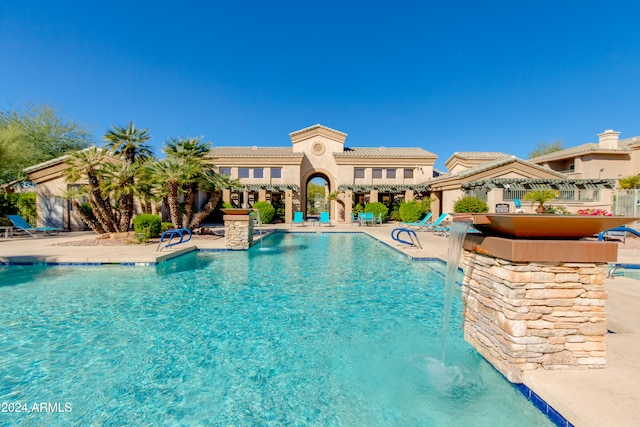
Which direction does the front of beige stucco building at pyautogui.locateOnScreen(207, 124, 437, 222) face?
toward the camera

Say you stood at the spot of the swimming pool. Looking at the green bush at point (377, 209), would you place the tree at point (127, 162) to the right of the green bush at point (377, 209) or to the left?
left

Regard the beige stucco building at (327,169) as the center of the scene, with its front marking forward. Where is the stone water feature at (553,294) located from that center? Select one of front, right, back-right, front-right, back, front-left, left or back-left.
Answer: front

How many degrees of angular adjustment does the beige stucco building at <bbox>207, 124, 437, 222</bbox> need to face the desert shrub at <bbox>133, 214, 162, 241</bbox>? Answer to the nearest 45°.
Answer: approximately 45° to its right

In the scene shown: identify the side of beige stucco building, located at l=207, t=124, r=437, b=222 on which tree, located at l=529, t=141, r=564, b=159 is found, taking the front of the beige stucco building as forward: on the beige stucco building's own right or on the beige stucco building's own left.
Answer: on the beige stucco building's own left

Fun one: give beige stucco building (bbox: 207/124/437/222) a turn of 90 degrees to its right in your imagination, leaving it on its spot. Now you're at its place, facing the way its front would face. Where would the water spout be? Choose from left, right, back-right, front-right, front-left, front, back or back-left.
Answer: left

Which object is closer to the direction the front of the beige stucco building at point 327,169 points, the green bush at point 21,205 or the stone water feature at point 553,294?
the stone water feature

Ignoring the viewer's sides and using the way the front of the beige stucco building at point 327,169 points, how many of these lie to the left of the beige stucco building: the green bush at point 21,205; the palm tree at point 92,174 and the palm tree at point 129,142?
0

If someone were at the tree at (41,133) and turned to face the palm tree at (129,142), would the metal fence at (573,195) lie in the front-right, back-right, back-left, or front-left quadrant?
front-left

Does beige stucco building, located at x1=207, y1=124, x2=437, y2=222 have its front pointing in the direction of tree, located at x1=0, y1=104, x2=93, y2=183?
no

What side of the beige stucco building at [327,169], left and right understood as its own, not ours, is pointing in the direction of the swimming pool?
front

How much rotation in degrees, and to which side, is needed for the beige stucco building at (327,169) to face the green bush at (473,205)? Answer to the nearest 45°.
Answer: approximately 45° to its left

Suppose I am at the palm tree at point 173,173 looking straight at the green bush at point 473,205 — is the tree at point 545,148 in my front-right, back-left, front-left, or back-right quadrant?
front-left

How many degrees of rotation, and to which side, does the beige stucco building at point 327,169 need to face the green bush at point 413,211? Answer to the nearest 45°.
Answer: approximately 45° to its left

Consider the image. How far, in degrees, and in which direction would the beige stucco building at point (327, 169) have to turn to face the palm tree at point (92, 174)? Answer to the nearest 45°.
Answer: approximately 45° to its right

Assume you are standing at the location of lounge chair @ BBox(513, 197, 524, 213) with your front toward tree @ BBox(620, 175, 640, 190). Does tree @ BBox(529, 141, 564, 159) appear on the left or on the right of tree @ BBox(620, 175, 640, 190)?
left

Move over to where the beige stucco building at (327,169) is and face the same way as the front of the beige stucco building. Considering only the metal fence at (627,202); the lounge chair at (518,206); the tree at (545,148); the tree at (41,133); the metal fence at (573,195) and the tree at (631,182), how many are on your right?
1

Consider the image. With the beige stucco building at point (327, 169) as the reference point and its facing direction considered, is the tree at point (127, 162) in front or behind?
in front

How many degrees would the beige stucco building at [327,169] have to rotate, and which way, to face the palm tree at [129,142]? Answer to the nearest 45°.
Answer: approximately 45° to its right
